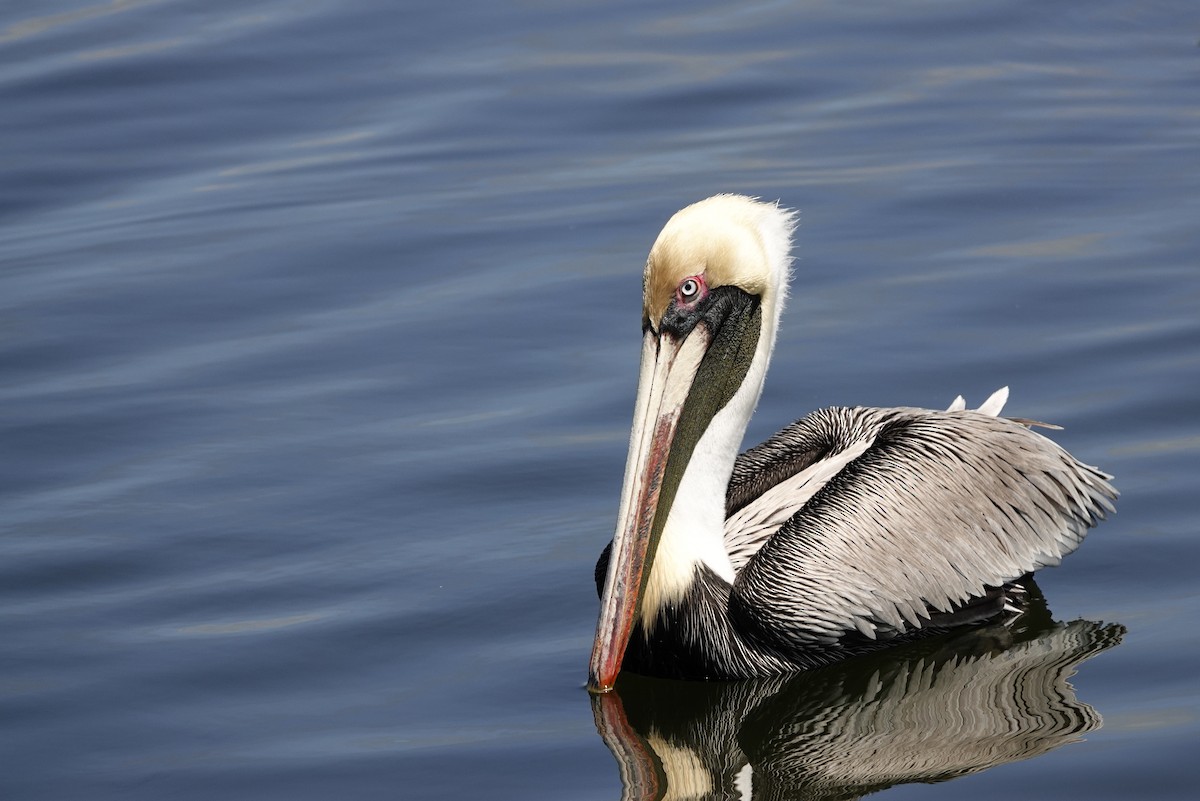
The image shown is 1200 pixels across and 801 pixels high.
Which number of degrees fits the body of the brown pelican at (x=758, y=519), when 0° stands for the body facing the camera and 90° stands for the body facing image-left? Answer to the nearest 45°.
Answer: approximately 45°
